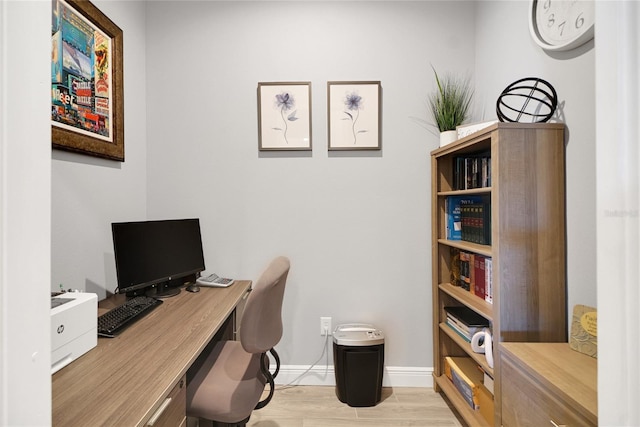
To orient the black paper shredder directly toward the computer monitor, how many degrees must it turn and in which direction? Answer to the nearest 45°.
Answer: approximately 90° to its right

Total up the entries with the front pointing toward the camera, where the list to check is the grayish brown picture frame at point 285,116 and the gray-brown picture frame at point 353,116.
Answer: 2

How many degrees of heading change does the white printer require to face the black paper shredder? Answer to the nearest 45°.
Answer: approximately 45° to its left

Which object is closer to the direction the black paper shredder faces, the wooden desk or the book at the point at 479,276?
the wooden desk

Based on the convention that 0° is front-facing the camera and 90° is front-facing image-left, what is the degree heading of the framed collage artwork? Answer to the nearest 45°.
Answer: approximately 315°

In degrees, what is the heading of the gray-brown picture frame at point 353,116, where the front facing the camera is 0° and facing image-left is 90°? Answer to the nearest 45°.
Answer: approximately 0°

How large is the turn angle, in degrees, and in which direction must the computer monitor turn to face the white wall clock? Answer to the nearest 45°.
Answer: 0° — it already faces it

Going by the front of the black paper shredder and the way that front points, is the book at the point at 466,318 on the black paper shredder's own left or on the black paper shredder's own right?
on the black paper shredder's own left

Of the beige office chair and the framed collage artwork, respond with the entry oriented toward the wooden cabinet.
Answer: the framed collage artwork
